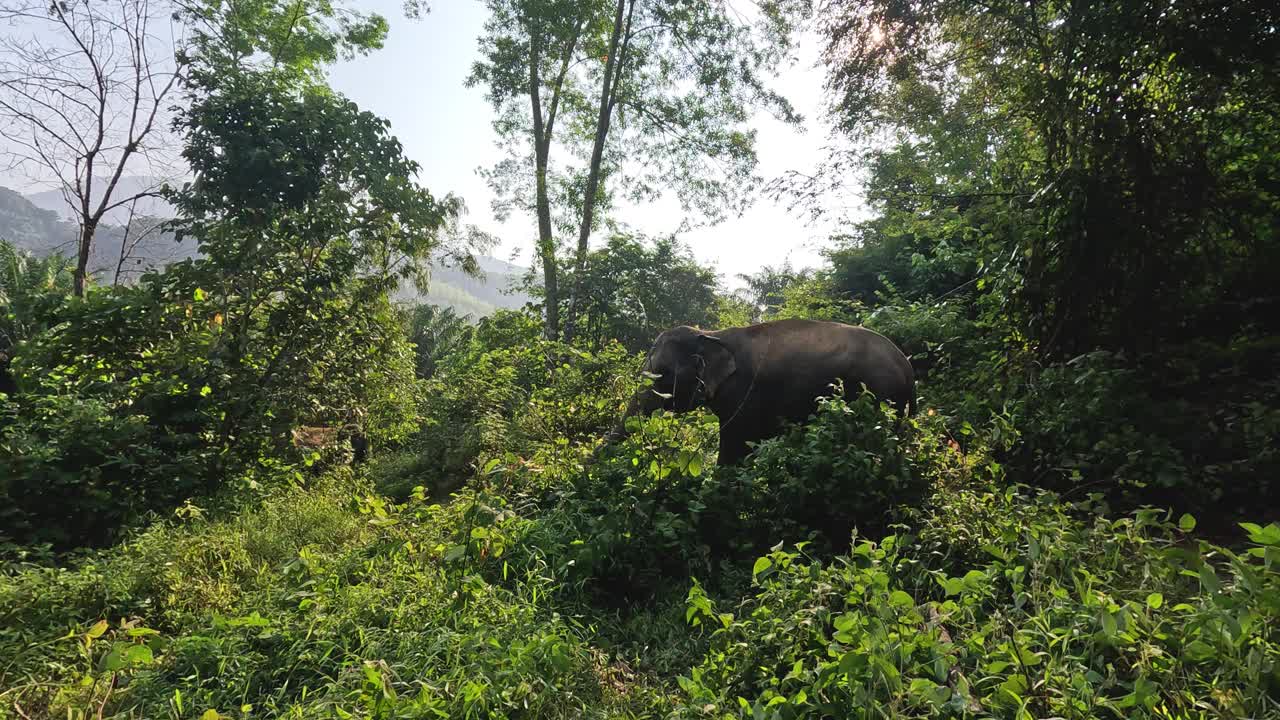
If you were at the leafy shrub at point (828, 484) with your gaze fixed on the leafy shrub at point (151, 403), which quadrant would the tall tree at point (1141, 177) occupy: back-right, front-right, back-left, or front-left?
back-right

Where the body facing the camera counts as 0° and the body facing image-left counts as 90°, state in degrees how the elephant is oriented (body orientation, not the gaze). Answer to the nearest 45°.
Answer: approximately 90°

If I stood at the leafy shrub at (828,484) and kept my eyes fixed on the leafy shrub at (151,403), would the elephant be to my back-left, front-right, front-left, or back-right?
front-right

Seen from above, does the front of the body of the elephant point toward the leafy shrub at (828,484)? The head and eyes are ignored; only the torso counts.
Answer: no

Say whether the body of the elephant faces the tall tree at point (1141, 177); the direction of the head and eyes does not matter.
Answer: no

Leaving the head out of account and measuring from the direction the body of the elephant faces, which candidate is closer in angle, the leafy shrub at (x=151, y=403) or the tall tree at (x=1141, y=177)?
the leafy shrub
